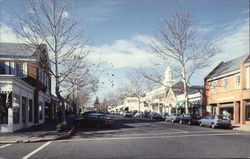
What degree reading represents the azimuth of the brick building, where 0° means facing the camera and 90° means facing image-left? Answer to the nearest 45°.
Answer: approximately 45°

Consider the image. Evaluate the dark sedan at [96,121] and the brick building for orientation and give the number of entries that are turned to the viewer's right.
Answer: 0

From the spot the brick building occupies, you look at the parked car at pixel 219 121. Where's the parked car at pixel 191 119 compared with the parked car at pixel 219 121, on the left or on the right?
right

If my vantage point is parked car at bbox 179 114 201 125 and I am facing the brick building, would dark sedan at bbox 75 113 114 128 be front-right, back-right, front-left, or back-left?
back-right

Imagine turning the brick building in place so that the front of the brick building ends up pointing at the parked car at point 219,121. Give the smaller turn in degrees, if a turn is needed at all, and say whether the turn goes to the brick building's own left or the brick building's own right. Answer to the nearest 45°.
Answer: approximately 45° to the brick building's own left

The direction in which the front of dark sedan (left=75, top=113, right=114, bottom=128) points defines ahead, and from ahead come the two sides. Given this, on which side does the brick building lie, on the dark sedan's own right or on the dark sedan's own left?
on the dark sedan's own right

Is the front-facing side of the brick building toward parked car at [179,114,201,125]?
yes

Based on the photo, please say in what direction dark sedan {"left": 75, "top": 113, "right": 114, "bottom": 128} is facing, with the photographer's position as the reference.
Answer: facing away from the viewer and to the left of the viewer
